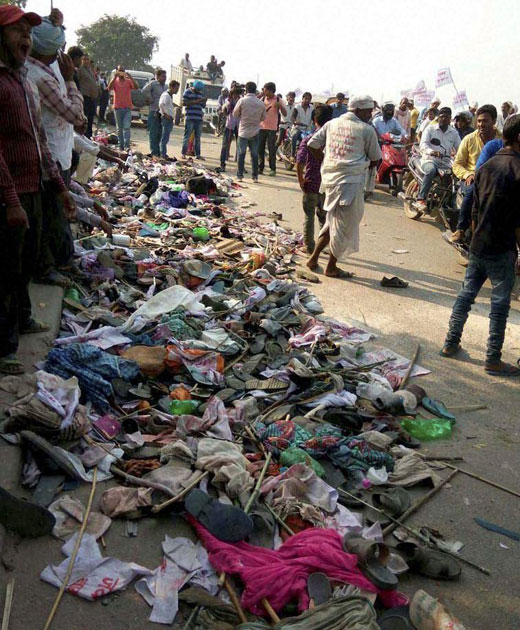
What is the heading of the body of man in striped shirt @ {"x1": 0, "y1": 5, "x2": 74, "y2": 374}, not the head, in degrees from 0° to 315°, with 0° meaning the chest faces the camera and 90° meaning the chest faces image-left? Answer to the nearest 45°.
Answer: approximately 315°

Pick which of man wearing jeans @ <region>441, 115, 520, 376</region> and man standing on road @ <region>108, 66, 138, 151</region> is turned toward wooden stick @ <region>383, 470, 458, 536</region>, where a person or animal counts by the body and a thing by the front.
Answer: the man standing on road

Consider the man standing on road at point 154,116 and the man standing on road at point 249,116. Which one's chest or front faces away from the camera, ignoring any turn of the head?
the man standing on road at point 249,116

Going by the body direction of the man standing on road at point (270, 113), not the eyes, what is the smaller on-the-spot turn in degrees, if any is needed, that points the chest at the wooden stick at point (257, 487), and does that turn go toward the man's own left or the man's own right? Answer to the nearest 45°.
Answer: approximately 45° to the man's own left

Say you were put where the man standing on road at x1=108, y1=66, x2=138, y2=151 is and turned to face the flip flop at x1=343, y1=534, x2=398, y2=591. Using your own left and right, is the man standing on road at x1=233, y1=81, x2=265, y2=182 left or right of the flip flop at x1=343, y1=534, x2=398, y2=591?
left

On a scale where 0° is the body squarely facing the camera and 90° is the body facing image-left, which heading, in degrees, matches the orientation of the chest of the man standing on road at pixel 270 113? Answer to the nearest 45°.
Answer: approximately 45°

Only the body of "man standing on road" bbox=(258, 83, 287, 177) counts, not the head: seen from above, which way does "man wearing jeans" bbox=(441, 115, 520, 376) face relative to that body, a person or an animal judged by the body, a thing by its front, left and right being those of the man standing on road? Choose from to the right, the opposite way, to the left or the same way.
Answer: the opposite way

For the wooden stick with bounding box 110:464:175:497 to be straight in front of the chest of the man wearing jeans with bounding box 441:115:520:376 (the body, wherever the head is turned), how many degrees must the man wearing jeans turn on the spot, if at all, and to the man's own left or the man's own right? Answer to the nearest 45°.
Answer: approximately 180°

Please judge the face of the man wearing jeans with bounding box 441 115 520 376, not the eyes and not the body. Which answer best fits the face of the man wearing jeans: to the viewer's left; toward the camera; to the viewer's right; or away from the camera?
away from the camera
